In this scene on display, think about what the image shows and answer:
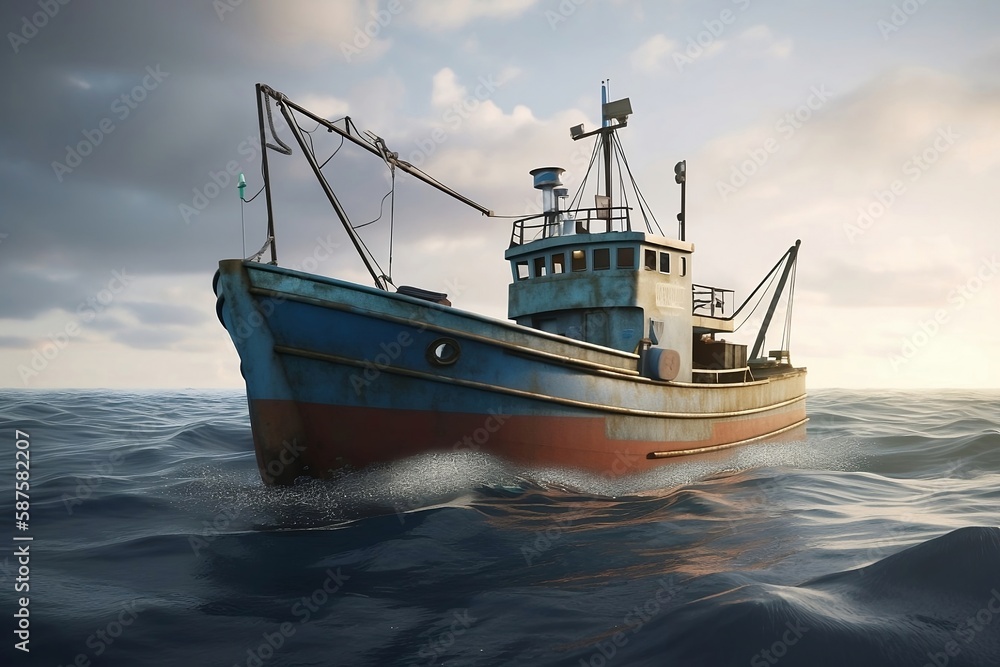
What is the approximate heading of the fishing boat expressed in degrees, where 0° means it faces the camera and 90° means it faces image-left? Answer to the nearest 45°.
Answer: approximately 45°
